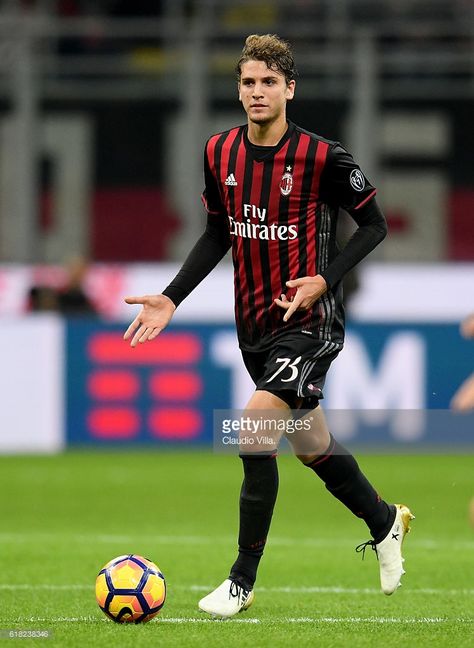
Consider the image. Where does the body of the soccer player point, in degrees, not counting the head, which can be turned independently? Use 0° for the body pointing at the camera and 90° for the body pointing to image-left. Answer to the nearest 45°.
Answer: approximately 45°
